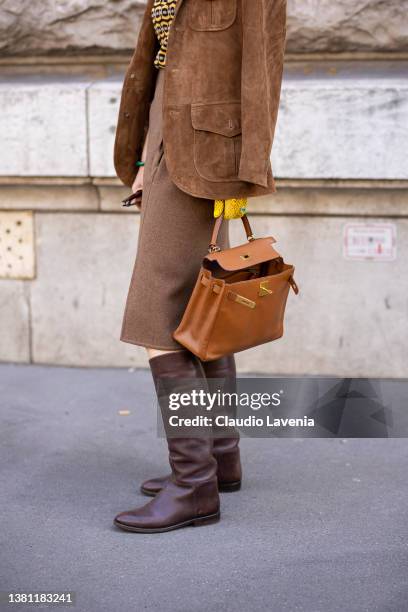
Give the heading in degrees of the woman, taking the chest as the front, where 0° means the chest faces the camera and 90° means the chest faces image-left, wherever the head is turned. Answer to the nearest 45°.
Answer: approximately 45°

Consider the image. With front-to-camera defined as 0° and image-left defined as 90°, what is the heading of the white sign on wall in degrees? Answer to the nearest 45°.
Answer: approximately 0°

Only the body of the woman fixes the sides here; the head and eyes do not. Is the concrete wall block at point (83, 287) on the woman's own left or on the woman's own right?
on the woman's own right

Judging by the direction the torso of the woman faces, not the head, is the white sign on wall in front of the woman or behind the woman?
behind

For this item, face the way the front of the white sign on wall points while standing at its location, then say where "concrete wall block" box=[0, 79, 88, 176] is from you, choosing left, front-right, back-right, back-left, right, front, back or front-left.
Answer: right

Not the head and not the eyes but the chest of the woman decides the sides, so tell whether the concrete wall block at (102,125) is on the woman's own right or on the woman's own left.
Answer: on the woman's own right

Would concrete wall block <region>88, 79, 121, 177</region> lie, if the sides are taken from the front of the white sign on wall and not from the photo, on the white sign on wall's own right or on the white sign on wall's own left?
on the white sign on wall's own right

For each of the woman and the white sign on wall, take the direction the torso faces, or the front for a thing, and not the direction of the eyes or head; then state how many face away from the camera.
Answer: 0

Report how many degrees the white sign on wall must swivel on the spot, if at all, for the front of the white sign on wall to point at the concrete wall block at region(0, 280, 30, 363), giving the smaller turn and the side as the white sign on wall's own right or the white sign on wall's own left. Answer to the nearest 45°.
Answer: approximately 90° to the white sign on wall's own right

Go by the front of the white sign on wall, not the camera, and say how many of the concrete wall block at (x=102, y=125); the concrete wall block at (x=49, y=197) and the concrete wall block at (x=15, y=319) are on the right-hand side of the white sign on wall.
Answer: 3

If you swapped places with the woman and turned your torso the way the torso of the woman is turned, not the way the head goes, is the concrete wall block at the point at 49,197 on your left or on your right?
on your right

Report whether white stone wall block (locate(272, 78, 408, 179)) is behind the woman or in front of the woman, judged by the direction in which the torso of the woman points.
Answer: behind
